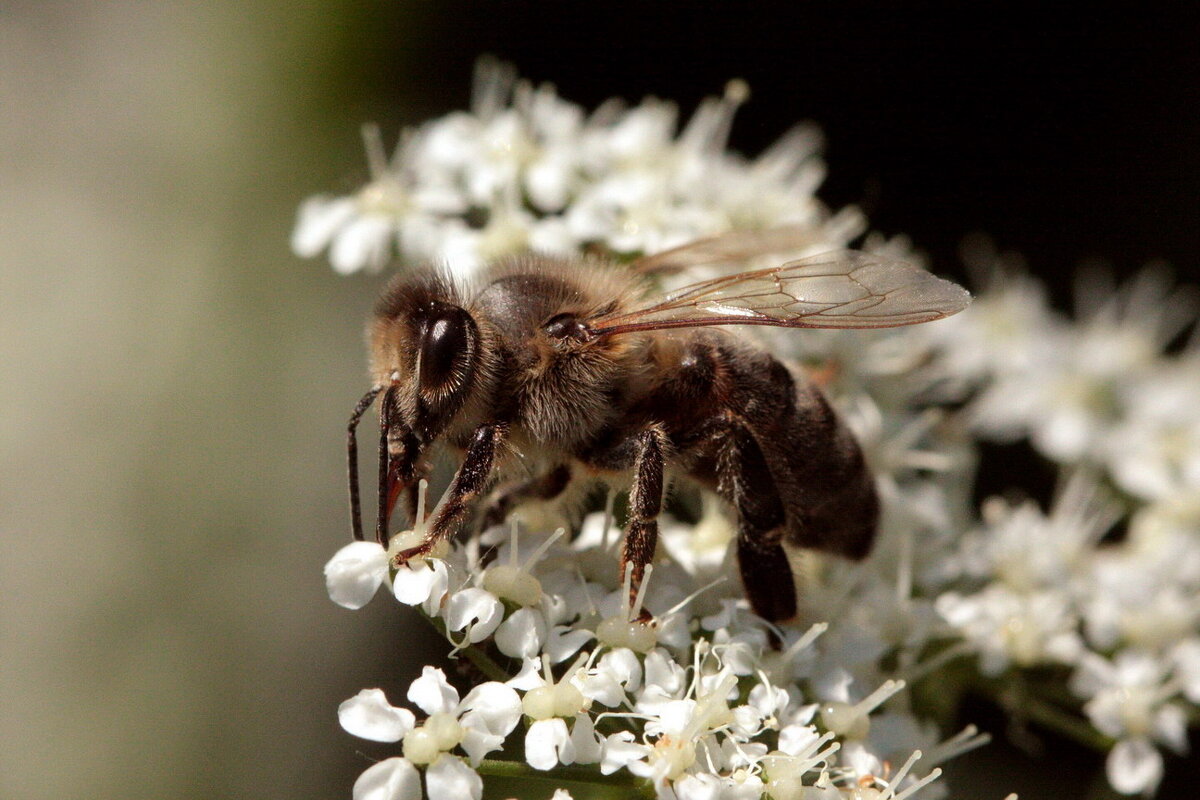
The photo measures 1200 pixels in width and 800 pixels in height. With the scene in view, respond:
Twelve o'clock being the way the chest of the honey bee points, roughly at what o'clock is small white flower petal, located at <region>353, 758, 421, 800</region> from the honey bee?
The small white flower petal is roughly at 10 o'clock from the honey bee.

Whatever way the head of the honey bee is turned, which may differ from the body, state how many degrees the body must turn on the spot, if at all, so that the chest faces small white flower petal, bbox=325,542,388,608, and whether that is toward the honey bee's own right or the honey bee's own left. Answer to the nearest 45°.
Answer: approximately 45° to the honey bee's own left

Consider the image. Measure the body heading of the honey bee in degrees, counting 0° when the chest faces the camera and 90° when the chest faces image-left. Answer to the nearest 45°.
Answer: approximately 90°

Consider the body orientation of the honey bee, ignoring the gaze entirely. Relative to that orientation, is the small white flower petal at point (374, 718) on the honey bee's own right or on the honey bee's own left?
on the honey bee's own left
